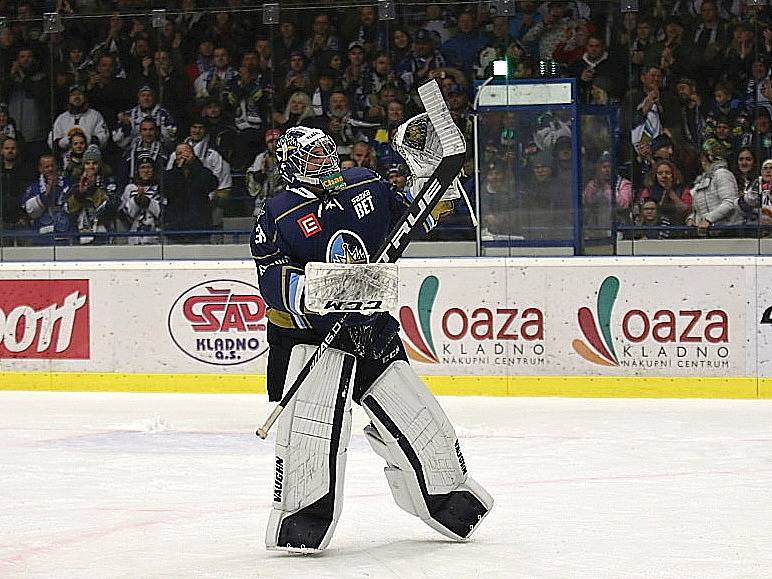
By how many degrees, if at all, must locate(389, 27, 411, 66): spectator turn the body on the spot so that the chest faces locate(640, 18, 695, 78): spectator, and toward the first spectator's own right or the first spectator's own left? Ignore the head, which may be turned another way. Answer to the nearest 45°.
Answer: approximately 90° to the first spectator's own left

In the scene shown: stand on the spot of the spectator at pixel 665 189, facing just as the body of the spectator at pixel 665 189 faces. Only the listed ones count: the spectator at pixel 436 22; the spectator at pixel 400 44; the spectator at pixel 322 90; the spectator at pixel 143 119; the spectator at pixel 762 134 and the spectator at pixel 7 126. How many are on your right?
5

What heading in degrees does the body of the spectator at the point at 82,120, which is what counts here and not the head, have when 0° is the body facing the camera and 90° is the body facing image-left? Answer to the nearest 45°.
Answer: approximately 0°

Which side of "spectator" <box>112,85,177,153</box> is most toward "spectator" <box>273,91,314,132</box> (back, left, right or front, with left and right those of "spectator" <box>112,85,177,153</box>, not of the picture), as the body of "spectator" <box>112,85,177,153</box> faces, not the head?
left

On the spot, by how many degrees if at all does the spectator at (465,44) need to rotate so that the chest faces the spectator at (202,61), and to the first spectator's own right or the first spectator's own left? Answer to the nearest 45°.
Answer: approximately 90° to the first spectator's own right
